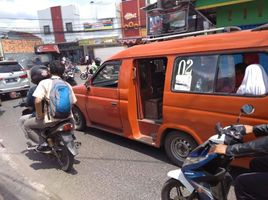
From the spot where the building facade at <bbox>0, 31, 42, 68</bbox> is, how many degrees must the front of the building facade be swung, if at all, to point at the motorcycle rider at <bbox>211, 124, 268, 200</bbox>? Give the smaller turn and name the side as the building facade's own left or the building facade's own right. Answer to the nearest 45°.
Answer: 0° — it already faces them

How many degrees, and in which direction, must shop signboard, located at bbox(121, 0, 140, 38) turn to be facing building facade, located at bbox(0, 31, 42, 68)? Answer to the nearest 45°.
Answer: approximately 90° to its right

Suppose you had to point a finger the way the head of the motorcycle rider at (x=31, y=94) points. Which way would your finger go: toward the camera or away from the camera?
away from the camera

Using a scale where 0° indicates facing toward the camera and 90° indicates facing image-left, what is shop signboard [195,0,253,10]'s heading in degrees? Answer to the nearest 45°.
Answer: approximately 45°

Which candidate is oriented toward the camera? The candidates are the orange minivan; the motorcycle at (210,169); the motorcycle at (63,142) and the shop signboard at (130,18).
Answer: the shop signboard

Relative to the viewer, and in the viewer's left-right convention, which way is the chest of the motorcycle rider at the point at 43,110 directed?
facing away from the viewer and to the left of the viewer

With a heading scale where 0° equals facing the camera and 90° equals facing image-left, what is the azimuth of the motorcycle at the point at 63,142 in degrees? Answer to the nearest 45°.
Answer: approximately 135°

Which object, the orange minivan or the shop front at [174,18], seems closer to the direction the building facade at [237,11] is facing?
the orange minivan
